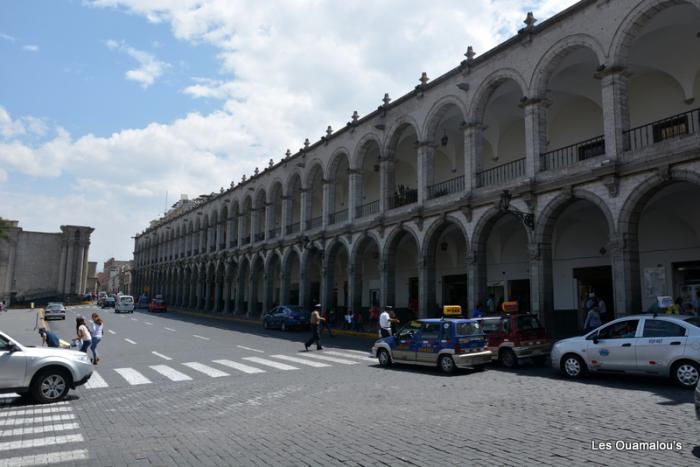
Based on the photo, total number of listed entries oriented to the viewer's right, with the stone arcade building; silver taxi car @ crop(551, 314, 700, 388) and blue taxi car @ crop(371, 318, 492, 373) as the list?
0

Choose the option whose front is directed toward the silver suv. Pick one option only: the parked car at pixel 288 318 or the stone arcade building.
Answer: the stone arcade building

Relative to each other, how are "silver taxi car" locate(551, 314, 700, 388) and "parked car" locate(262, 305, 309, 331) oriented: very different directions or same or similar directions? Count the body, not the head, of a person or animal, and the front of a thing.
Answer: same or similar directions

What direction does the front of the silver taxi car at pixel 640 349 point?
to the viewer's left

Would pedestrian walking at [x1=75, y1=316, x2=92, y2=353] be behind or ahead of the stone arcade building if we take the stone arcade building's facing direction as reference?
ahead

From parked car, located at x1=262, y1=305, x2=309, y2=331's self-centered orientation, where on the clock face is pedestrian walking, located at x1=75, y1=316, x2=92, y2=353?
The pedestrian walking is roughly at 8 o'clock from the parked car.

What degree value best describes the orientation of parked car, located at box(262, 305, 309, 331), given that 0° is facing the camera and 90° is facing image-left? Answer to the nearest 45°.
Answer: approximately 135°

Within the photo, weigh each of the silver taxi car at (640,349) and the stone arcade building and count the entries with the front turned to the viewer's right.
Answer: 0

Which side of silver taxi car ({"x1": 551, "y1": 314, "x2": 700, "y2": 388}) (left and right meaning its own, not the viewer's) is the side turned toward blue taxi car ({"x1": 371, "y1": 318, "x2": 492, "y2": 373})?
front

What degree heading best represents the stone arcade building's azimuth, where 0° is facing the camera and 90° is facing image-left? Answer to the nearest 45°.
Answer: approximately 45°

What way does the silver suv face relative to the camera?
to the viewer's right

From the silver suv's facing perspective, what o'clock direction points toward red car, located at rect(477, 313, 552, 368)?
The red car is roughly at 12 o'clock from the silver suv.

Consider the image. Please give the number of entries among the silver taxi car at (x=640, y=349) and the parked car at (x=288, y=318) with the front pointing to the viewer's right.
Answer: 0
